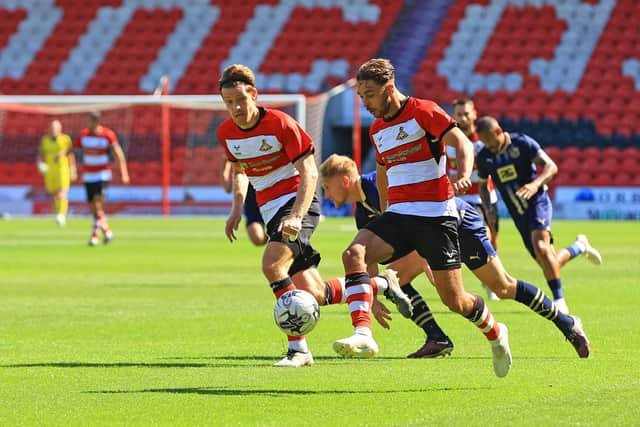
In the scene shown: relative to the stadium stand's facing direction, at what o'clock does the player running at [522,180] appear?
The player running is roughly at 12 o'clock from the stadium stand.

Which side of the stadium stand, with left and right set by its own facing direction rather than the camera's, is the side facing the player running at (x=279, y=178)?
front

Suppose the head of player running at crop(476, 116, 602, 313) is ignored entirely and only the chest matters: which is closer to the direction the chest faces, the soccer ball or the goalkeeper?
the soccer ball

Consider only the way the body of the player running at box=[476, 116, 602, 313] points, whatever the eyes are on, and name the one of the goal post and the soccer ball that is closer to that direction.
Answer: the soccer ball

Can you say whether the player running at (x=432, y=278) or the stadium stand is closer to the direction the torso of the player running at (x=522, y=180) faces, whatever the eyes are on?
the player running

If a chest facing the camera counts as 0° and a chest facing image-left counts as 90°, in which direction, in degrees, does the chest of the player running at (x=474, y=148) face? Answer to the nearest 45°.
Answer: approximately 45°

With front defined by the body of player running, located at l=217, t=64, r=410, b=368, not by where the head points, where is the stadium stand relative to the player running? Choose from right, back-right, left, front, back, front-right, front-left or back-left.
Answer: back-right

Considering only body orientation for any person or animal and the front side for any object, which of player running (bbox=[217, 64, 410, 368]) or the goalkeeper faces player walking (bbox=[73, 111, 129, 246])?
the goalkeeper
